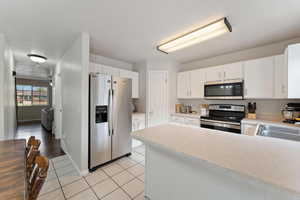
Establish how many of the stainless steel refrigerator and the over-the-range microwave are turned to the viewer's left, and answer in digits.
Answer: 0

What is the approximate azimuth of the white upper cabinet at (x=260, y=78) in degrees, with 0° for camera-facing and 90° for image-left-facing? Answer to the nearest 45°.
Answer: approximately 45°

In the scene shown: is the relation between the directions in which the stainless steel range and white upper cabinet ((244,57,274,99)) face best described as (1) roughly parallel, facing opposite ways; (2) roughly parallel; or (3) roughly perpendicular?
roughly parallel

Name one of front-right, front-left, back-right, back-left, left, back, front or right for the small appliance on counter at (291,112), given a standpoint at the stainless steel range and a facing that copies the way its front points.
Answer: back-left

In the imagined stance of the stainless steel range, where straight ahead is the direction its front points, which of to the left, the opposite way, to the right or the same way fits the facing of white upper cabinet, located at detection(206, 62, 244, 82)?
the same way

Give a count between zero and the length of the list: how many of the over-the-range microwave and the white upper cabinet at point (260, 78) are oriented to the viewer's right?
0

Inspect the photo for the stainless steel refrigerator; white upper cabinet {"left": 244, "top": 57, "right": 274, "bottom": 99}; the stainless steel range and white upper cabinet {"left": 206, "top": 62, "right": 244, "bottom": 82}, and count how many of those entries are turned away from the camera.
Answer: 0

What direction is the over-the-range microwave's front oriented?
toward the camera

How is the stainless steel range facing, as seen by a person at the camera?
facing the viewer and to the left of the viewer

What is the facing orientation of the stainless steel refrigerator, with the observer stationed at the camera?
facing the viewer and to the right of the viewer

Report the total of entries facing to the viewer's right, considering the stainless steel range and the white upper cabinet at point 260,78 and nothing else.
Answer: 0

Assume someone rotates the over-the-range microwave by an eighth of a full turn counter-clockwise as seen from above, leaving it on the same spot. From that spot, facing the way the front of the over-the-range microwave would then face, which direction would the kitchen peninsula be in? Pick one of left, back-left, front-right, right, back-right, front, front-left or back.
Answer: front-right
